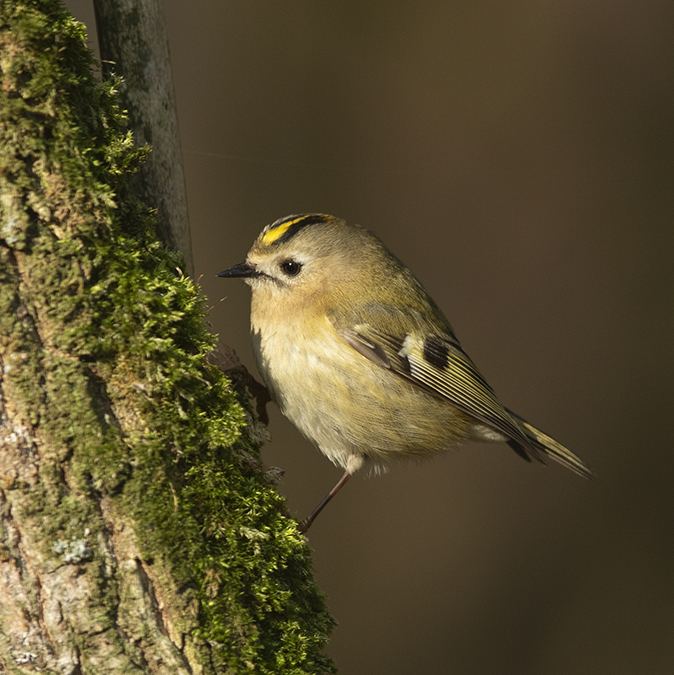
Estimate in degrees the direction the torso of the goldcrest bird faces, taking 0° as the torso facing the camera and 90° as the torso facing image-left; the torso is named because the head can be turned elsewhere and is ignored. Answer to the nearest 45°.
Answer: approximately 90°
